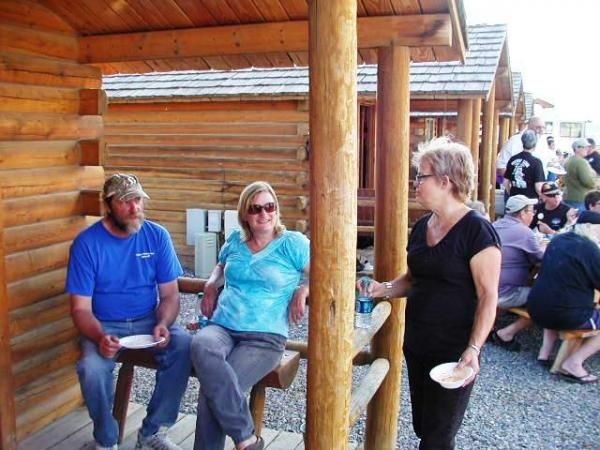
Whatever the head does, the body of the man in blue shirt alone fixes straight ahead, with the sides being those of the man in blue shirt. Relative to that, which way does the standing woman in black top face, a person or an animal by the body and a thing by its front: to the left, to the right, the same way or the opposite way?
to the right

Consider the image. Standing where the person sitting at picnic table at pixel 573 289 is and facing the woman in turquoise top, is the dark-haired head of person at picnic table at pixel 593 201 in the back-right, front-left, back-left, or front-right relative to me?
back-right

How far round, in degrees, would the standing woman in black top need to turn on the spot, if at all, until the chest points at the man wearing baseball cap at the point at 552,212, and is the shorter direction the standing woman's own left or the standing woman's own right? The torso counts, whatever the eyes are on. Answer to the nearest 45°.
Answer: approximately 135° to the standing woman's own right

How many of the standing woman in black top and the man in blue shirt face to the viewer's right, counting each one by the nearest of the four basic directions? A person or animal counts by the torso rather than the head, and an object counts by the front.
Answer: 0

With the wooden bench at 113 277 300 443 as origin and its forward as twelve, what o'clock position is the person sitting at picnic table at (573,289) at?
The person sitting at picnic table is roughly at 8 o'clock from the wooden bench.

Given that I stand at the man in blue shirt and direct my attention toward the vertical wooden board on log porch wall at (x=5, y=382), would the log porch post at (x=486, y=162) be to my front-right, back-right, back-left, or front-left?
back-right

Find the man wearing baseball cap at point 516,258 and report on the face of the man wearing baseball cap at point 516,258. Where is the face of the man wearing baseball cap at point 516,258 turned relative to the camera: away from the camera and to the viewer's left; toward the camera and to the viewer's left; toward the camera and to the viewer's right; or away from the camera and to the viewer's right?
away from the camera and to the viewer's right

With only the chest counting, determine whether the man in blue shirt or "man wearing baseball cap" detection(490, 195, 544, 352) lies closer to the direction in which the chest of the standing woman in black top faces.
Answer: the man in blue shirt

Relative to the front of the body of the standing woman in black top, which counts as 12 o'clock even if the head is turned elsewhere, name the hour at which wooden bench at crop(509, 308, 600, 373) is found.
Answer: The wooden bench is roughly at 5 o'clock from the standing woman in black top.

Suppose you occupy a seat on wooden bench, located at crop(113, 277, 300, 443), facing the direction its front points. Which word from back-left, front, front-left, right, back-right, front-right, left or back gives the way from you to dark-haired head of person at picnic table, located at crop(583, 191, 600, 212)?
back-left

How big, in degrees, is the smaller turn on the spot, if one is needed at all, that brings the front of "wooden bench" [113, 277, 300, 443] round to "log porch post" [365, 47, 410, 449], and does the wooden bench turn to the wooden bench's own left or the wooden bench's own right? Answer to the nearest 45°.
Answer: approximately 90° to the wooden bench's own left

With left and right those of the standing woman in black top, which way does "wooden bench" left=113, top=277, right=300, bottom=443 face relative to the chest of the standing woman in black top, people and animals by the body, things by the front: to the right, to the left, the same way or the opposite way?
to the left

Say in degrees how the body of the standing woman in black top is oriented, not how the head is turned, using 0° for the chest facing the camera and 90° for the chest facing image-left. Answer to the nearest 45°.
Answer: approximately 45°
